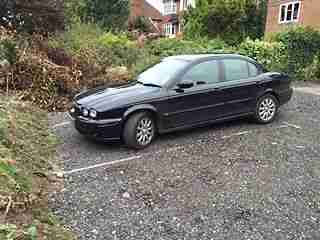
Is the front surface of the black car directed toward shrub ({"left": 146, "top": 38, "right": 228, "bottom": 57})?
no

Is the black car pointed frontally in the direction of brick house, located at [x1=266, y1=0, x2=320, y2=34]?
no

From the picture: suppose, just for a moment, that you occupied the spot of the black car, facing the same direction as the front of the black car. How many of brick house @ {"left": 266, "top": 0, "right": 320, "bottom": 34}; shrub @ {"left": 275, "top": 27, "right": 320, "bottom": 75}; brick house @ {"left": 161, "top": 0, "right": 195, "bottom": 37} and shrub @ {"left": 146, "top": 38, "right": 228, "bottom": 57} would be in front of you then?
0

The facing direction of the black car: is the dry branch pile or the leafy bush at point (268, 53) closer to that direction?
the dry branch pile

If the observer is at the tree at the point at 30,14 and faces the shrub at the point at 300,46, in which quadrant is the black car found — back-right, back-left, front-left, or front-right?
front-right

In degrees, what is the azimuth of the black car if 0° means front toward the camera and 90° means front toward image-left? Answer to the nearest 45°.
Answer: approximately 45°

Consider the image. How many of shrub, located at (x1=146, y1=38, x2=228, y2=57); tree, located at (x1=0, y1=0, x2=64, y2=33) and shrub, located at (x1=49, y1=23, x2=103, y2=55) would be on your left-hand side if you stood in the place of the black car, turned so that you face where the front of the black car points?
0

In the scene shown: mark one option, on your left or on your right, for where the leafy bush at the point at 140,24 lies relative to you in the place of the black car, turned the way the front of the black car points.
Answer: on your right

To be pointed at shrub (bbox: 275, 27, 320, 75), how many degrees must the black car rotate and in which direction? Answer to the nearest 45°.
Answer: approximately 180°

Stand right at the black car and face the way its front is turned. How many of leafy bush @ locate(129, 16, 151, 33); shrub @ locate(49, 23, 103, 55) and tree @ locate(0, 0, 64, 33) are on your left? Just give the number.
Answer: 0

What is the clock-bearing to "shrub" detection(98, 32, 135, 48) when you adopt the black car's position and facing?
The shrub is roughly at 4 o'clock from the black car.

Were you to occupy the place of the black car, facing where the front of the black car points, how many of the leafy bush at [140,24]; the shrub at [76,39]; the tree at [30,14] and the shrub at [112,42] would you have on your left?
0

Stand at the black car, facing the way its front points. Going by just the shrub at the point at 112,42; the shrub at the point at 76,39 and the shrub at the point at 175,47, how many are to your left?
0

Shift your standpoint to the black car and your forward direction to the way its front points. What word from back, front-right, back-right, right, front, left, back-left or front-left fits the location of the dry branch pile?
right

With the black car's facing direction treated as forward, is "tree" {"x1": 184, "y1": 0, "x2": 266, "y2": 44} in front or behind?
behind

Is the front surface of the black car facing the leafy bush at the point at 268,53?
no

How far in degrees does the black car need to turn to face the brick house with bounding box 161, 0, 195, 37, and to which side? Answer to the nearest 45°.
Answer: approximately 135° to its right

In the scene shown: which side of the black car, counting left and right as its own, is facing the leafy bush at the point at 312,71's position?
back

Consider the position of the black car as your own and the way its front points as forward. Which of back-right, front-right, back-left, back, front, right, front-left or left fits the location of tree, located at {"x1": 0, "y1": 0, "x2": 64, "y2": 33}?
right
